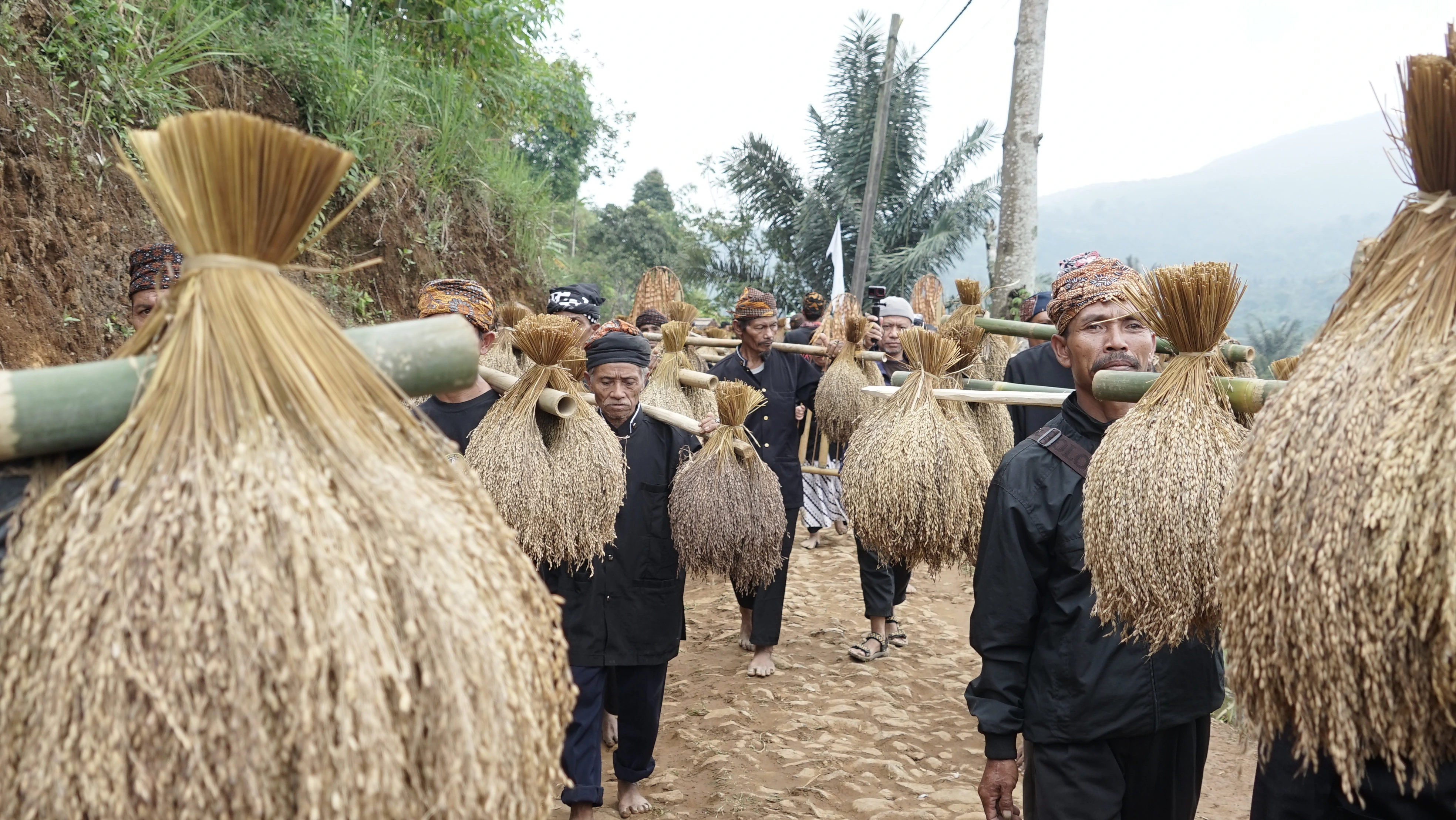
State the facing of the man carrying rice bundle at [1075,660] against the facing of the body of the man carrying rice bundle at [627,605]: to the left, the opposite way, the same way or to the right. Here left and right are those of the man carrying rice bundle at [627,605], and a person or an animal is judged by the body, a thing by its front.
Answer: the same way

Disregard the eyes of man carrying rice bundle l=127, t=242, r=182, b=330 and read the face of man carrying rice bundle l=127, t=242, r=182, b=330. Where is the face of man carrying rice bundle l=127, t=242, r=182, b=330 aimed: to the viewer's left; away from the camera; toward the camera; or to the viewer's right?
toward the camera

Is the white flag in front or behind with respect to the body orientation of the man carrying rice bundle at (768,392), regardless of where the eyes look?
behind

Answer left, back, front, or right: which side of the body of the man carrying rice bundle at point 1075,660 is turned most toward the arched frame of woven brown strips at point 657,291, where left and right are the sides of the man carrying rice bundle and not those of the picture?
back

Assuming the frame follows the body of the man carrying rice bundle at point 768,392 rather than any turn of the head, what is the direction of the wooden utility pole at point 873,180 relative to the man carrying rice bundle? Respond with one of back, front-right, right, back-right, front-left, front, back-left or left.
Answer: back

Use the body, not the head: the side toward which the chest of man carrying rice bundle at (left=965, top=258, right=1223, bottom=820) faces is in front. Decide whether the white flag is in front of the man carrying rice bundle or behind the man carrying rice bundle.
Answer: behind

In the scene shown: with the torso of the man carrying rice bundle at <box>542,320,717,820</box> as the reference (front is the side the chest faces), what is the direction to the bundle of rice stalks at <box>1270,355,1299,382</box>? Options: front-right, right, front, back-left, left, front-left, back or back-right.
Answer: left

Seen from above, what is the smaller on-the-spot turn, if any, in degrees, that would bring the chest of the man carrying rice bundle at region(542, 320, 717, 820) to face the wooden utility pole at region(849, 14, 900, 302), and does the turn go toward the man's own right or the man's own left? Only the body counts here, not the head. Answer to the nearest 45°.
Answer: approximately 180°

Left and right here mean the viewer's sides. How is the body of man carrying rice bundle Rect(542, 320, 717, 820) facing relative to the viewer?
facing the viewer

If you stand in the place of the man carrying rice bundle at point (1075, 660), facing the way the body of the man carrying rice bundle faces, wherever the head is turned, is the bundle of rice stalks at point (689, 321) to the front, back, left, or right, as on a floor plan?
back

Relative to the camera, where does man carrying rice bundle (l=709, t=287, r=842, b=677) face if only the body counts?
toward the camera

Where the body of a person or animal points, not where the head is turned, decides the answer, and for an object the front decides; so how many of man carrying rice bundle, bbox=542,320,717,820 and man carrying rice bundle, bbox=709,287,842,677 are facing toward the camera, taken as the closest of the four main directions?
2

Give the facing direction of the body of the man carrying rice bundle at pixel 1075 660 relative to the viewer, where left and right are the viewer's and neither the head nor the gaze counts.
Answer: facing the viewer and to the right of the viewer

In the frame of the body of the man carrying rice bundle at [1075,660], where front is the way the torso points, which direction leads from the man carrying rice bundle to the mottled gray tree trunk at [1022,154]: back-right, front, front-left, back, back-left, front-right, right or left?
back-left
